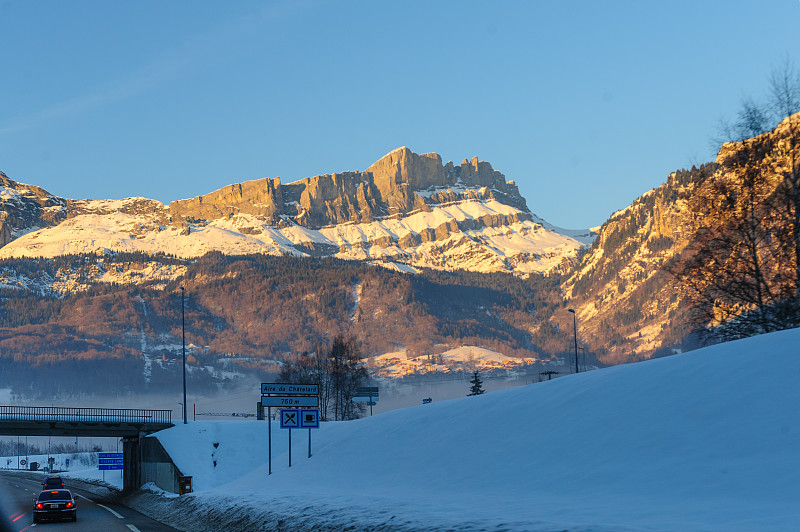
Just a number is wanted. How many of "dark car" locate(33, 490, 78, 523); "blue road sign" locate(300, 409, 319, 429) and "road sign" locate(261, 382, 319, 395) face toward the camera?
2

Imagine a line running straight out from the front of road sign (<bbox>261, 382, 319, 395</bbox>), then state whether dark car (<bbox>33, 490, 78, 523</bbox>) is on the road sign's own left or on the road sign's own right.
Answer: on the road sign's own right

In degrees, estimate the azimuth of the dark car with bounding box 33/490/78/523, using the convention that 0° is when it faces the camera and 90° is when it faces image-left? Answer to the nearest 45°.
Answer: approximately 180°

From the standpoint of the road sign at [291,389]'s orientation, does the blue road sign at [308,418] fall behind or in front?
in front

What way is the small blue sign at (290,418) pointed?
toward the camera

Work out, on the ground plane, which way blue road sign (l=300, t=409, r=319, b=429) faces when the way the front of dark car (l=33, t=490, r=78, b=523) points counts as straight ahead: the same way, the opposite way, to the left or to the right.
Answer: the opposite way

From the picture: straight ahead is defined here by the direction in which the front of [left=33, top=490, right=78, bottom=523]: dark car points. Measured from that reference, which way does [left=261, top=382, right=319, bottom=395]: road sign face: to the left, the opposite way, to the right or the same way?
the opposite way

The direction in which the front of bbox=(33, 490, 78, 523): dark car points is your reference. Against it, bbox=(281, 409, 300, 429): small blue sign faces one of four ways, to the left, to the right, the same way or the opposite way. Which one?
the opposite way

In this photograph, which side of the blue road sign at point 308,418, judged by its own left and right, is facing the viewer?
front

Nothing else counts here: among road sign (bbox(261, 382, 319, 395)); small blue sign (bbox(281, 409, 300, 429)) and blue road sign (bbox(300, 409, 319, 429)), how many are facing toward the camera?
3
